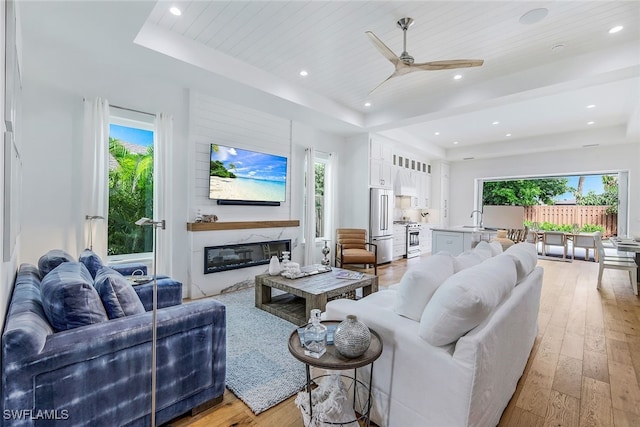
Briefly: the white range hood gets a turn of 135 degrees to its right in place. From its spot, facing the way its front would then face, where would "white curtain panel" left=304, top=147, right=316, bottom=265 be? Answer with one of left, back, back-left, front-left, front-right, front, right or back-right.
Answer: front-left

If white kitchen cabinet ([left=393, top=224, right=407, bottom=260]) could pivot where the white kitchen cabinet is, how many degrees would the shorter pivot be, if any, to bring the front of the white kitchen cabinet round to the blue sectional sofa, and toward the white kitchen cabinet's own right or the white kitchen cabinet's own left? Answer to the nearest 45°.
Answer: approximately 45° to the white kitchen cabinet's own right

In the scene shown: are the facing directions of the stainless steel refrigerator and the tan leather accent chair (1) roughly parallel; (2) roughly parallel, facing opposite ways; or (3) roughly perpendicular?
roughly parallel

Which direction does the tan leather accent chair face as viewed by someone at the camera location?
facing the viewer and to the right of the viewer

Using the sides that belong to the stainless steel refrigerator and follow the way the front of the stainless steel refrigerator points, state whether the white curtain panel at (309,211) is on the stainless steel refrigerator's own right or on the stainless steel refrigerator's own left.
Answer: on the stainless steel refrigerator's own right

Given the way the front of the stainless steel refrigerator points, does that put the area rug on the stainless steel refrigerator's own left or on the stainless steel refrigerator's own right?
on the stainless steel refrigerator's own right

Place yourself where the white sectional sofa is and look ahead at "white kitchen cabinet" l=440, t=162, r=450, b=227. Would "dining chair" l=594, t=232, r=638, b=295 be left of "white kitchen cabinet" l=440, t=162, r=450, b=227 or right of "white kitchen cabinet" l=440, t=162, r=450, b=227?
right

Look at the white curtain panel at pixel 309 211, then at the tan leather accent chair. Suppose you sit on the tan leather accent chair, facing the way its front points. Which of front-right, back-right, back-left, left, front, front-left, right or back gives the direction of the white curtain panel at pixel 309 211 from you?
back-right

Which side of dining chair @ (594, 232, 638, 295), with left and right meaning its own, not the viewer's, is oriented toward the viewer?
right

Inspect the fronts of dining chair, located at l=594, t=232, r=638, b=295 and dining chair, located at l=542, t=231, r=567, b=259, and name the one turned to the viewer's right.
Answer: dining chair, located at l=594, t=232, r=638, b=295

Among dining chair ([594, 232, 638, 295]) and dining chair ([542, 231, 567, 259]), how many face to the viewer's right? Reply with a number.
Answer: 1
